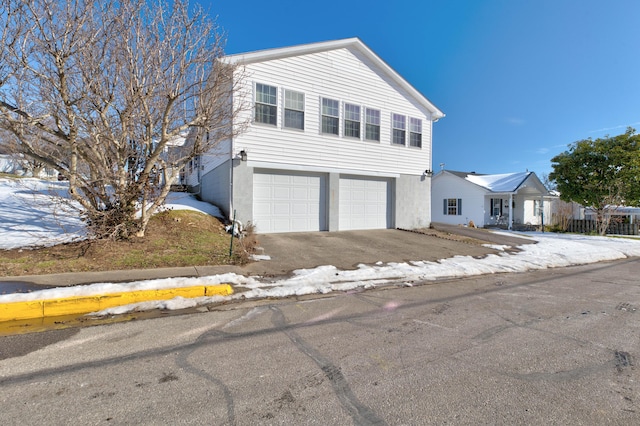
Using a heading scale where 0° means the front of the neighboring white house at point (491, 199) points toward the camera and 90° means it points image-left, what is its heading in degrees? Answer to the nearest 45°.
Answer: approximately 315°

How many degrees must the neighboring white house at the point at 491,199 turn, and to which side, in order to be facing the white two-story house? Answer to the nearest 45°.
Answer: approximately 45° to its right

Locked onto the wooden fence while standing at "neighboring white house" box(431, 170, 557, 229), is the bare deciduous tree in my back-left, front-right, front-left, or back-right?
back-right

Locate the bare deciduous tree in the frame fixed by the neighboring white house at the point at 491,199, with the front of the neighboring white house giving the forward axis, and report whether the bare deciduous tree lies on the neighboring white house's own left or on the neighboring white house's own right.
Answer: on the neighboring white house's own right
